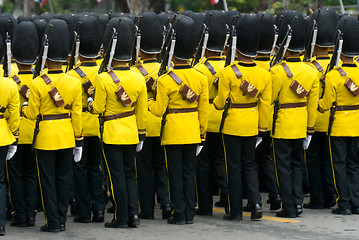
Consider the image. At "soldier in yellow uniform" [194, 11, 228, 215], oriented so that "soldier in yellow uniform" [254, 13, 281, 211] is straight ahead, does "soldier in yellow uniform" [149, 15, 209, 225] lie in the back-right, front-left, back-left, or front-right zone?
back-right

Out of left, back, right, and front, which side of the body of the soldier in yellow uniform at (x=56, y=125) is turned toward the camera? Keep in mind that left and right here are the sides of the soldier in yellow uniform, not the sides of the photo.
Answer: back

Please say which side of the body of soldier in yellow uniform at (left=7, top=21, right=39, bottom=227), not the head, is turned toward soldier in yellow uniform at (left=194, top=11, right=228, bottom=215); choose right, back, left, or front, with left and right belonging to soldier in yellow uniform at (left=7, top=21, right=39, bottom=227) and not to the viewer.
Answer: right

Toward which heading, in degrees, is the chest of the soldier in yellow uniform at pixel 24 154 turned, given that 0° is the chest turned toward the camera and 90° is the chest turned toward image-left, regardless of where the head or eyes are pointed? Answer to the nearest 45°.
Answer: approximately 180°

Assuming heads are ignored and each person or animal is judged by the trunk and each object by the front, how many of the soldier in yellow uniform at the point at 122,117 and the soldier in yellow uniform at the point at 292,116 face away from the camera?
2

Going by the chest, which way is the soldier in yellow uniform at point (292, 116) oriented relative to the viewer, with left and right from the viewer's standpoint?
facing away from the viewer

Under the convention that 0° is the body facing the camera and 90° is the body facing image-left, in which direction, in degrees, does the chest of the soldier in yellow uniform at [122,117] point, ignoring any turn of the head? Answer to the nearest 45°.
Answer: approximately 180°

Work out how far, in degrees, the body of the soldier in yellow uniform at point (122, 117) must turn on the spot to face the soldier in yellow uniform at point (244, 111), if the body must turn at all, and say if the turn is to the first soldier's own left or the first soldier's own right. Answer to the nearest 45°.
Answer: approximately 90° to the first soldier's own right

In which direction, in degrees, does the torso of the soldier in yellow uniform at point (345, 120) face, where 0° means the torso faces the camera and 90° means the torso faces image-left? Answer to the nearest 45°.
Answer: approximately 180°
